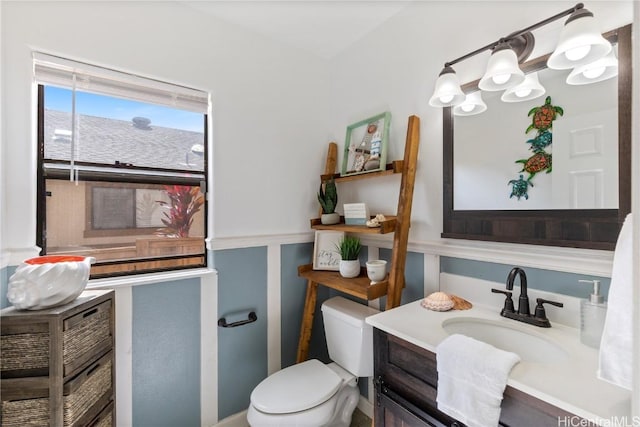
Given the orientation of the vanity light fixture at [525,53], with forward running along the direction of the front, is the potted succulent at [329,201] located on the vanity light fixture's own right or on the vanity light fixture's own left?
on the vanity light fixture's own right

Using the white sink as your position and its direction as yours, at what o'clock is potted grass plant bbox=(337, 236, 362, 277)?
The potted grass plant is roughly at 2 o'clock from the white sink.

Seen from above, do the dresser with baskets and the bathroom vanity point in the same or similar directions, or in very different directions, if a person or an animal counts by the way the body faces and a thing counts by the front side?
very different directions

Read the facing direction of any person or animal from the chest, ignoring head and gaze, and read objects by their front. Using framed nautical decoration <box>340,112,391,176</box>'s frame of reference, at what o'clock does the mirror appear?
The mirror is roughly at 9 o'clock from the framed nautical decoration.

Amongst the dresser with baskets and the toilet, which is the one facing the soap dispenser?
the dresser with baskets

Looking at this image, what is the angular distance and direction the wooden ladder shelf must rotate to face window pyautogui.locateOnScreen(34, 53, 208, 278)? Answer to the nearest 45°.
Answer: approximately 45° to its right
